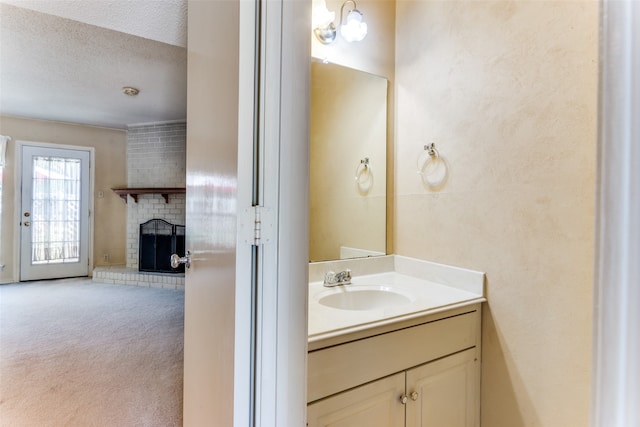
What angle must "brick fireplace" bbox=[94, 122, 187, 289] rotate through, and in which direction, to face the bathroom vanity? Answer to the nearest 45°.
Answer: approximately 45° to its left

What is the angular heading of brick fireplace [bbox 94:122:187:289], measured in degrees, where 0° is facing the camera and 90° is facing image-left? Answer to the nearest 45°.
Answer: approximately 45°

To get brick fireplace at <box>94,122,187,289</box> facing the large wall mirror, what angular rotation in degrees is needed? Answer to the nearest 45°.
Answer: approximately 45° to its left
